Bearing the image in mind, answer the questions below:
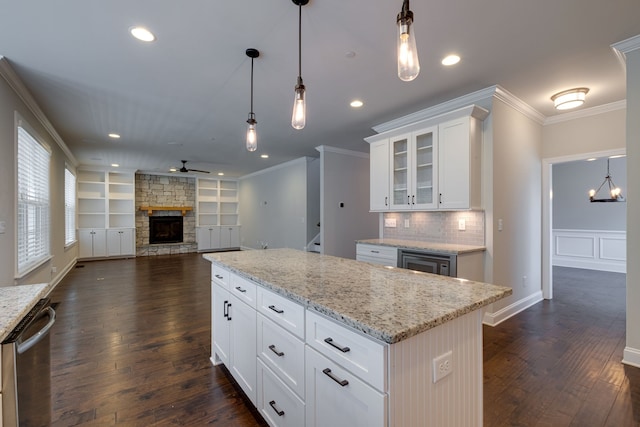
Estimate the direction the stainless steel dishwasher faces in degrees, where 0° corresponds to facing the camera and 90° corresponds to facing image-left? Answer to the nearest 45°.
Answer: approximately 270°

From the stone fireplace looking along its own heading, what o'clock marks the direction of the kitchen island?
The kitchen island is roughly at 12 o'clock from the stone fireplace.

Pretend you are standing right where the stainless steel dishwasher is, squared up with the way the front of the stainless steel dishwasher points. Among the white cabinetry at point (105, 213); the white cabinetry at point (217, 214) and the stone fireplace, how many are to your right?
0

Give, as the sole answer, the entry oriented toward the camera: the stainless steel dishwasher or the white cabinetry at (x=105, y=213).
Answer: the white cabinetry

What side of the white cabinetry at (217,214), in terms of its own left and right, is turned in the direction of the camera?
front

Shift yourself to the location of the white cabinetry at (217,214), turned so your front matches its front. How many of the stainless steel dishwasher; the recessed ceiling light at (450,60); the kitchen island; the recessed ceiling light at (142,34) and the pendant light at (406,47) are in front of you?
5

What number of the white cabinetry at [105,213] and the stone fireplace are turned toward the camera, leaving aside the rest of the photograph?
2

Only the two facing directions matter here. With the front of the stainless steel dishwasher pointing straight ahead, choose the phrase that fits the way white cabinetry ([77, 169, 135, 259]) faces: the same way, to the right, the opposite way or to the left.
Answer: to the right

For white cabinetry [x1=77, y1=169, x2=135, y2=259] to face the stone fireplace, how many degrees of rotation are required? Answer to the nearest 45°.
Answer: approximately 90° to its left

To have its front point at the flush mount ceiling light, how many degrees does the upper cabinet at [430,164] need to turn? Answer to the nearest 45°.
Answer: approximately 135° to its left

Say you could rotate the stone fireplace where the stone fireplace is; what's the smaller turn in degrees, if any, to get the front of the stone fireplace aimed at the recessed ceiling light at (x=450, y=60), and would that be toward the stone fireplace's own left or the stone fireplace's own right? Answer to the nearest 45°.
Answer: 0° — it already faces it

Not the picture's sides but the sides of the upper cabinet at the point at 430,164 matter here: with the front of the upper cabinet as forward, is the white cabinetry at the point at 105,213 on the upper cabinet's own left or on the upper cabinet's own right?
on the upper cabinet's own right

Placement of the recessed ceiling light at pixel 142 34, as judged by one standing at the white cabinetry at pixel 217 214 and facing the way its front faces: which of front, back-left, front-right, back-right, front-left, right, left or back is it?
front

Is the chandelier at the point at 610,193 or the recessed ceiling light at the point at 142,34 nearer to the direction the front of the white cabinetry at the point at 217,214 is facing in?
the recessed ceiling light

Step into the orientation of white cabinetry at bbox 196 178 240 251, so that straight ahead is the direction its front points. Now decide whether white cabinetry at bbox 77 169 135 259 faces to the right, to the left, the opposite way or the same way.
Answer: the same way

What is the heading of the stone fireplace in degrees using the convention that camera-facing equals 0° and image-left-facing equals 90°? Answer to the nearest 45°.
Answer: approximately 0°

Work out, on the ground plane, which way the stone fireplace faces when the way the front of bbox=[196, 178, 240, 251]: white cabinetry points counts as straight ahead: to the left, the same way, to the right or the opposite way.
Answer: the same way

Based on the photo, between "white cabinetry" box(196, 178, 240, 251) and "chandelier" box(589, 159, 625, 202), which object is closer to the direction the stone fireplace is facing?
the chandelier

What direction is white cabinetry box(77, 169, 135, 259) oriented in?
toward the camera

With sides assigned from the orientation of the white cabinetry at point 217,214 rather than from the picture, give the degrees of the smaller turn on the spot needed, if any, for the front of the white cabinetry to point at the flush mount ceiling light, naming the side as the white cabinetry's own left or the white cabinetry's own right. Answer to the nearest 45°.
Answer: approximately 45° to the white cabinetry's own left
